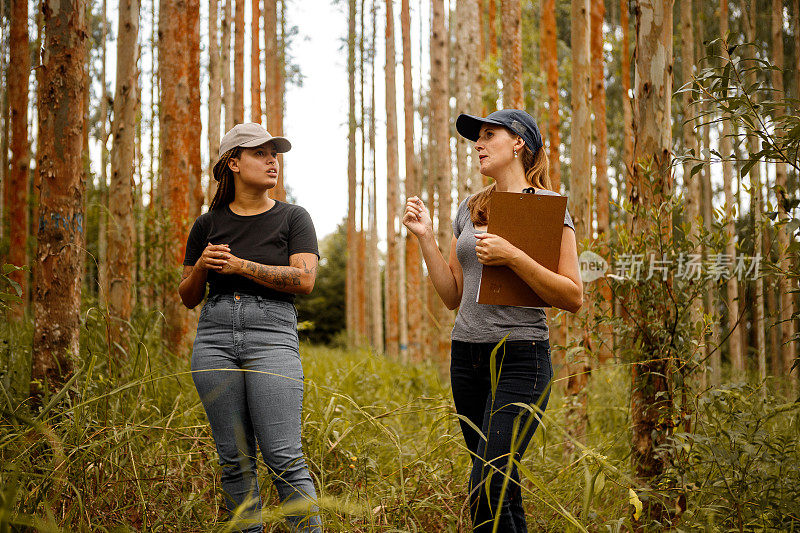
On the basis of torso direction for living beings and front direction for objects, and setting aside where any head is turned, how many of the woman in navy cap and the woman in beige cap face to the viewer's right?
0

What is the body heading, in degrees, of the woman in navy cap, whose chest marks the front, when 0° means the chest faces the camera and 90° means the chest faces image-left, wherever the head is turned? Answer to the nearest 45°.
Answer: approximately 45°

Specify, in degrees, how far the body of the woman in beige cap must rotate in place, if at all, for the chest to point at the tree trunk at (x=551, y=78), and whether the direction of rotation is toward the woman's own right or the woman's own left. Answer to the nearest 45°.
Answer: approximately 135° to the woman's own left

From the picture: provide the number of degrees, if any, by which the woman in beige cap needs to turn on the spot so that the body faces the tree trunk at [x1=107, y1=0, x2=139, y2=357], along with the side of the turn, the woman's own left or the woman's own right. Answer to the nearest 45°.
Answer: approximately 180°

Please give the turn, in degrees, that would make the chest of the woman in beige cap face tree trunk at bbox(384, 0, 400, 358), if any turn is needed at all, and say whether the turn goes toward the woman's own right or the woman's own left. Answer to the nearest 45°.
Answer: approximately 180°

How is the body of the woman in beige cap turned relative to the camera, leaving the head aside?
toward the camera

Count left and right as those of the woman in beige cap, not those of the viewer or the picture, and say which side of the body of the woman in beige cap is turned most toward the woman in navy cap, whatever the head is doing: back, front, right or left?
left

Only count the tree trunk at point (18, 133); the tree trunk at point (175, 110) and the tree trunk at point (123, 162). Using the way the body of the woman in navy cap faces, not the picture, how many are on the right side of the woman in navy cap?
3

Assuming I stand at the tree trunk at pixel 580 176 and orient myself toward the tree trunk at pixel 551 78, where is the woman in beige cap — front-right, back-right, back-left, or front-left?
back-left

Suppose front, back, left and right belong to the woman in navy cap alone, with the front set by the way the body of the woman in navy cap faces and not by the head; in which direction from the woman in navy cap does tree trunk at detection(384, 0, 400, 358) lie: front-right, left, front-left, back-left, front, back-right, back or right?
back-right
